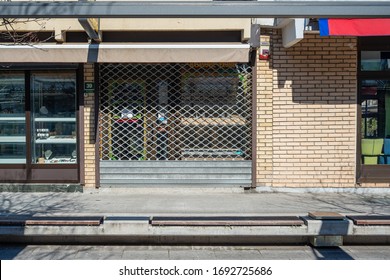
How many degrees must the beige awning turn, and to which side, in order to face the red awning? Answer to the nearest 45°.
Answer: approximately 90° to its left

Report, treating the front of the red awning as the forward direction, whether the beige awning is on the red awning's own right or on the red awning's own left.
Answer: on the red awning's own right

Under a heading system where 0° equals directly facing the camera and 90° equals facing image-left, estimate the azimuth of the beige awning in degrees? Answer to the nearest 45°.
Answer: approximately 0°

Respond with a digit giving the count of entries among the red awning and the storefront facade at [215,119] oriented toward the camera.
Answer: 2

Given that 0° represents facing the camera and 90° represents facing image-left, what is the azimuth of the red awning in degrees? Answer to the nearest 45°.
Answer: approximately 0°
